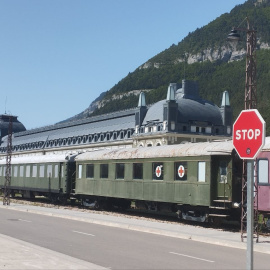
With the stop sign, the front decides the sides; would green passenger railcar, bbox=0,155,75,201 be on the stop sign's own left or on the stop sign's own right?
on the stop sign's own right

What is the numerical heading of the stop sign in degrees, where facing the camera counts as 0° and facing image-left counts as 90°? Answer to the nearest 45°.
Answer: approximately 45°

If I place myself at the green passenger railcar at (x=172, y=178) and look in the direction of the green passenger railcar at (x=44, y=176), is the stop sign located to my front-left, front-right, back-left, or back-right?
back-left

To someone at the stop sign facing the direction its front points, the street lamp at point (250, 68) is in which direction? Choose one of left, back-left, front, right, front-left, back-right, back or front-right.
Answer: back-right

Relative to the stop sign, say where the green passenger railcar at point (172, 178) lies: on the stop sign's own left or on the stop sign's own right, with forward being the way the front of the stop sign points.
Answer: on the stop sign's own right
